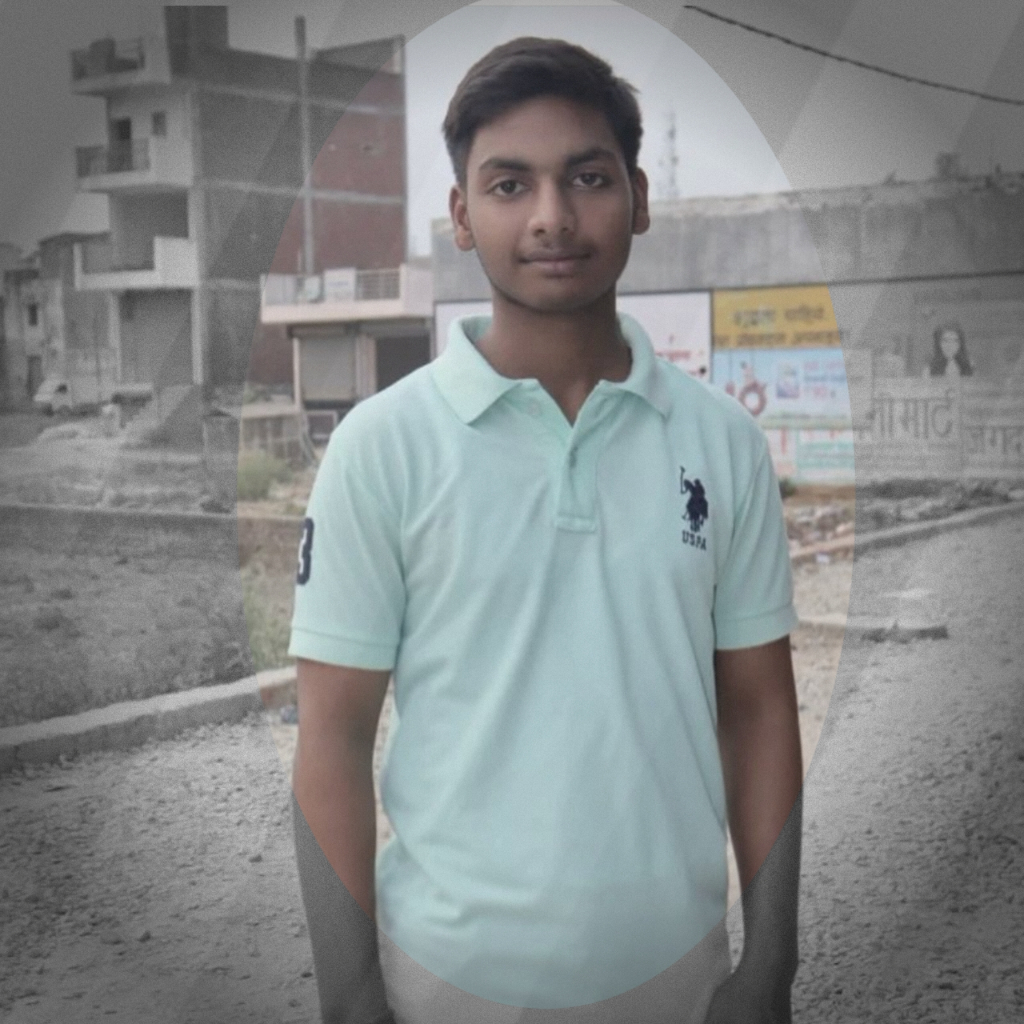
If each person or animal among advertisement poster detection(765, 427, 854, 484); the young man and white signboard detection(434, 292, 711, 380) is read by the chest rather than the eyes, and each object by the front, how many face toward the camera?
3

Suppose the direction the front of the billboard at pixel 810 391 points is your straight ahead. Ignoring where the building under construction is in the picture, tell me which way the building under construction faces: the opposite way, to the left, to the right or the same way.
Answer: the same way

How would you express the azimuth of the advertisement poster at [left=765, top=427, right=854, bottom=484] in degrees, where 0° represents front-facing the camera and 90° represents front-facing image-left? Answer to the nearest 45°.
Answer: approximately 0°

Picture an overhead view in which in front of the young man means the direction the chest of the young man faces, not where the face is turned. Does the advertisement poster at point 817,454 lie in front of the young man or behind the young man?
behind

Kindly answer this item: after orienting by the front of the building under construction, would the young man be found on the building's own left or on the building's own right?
on the building's own left

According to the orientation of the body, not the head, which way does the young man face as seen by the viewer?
toward the camera

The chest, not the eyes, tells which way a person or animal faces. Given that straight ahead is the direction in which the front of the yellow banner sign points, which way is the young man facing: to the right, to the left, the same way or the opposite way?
the same way

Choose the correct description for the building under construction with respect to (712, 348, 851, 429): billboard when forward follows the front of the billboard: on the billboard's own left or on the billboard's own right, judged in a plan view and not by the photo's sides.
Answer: on the billboard's own right

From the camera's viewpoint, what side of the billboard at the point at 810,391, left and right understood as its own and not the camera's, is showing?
front

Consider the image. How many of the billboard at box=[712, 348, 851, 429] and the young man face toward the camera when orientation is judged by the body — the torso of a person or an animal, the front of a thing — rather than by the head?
2

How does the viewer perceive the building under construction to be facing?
facing the viewer and to the left of the viewer

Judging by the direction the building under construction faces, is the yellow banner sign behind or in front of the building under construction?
behind

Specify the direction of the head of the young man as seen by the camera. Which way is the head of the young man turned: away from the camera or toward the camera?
toward the camera

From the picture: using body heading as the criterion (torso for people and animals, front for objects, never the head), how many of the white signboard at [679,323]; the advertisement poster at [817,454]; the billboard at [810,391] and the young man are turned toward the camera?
4

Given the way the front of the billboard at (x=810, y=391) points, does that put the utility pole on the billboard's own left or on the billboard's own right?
on the billboard's own right

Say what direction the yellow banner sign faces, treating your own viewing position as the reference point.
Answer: facing the viewer

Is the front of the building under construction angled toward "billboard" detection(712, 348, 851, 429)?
no

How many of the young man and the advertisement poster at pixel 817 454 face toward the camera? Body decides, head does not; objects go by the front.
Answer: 2

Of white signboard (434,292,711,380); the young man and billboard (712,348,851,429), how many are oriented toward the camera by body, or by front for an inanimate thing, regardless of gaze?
3

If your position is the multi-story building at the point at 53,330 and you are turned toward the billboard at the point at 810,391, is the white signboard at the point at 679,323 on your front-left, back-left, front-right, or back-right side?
front-left
